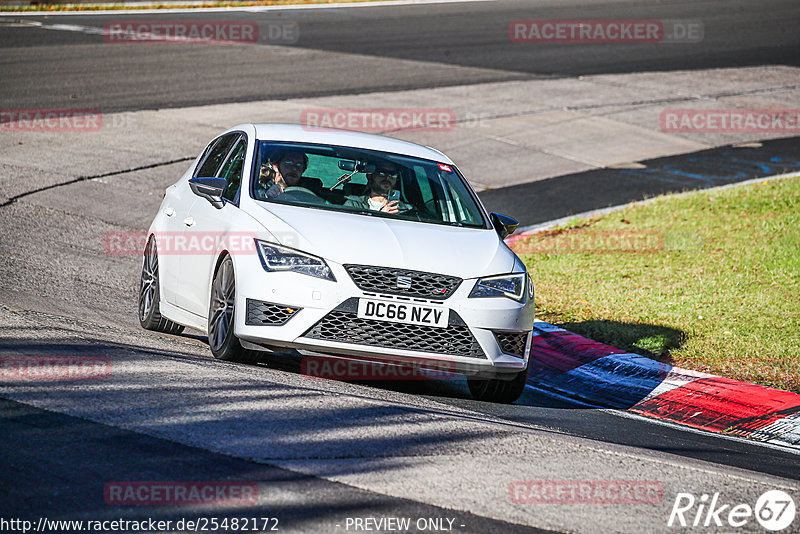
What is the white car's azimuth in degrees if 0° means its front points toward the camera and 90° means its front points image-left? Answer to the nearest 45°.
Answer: approximately 315°
